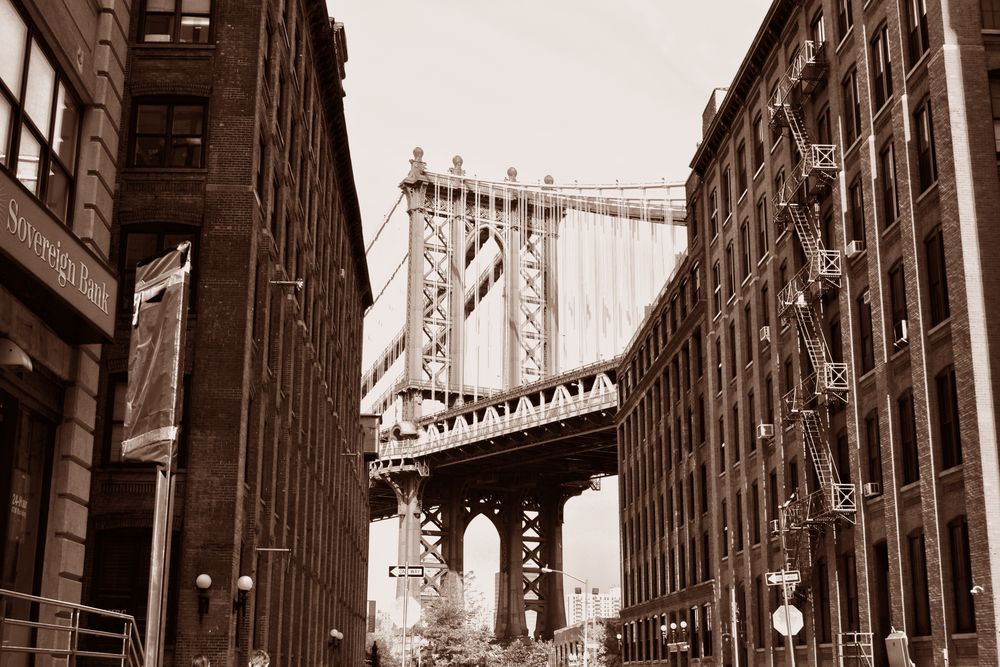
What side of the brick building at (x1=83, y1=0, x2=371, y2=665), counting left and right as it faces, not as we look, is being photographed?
right

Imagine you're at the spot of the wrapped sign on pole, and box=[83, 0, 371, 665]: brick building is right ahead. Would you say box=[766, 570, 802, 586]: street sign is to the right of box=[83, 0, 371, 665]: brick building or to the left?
right

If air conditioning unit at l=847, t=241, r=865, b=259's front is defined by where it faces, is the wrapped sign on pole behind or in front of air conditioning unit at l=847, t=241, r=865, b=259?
in front

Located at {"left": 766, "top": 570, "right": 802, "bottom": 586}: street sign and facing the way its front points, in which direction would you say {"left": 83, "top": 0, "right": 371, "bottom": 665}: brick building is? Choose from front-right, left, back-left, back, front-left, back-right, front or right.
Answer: front-right

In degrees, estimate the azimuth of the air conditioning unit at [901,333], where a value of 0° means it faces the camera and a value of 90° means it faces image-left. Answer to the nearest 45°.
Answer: approximately 45°

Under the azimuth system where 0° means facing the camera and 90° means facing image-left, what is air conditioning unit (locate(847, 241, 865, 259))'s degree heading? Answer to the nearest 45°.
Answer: approximately 45°

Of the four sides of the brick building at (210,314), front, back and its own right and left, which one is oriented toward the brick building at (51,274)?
right

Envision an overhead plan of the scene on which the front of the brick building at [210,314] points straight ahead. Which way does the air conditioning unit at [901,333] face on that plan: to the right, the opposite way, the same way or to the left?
the opposite way

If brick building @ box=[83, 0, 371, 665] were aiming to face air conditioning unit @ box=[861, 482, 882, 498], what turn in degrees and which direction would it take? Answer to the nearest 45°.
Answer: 0° — it already faces it
